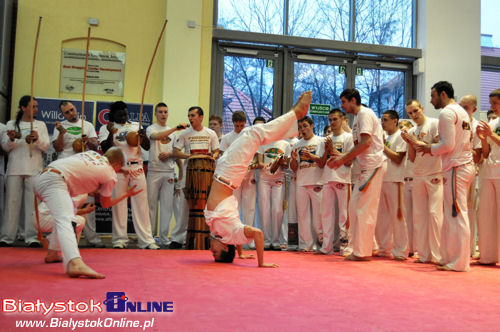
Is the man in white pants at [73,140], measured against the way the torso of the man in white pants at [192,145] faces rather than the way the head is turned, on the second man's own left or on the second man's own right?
on the second man's own right

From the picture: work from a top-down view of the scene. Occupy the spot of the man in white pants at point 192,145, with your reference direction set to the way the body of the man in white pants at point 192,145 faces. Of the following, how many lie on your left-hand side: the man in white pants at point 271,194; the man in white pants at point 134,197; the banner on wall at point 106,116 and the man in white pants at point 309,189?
2

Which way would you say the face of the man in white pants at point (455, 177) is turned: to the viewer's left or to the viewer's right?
to the viewer's left

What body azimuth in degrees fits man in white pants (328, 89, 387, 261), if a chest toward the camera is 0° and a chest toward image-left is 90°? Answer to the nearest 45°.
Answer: approximately 90°

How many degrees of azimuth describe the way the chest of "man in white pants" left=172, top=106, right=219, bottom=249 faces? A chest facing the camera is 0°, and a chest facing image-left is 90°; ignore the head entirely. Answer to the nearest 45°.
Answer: approximately 0°

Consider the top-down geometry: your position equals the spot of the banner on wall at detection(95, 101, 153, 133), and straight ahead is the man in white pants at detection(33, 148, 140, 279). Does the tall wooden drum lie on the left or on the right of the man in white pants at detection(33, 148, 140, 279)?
left

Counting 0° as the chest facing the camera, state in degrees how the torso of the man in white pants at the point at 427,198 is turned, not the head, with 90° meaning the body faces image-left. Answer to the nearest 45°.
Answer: approximately 45°
